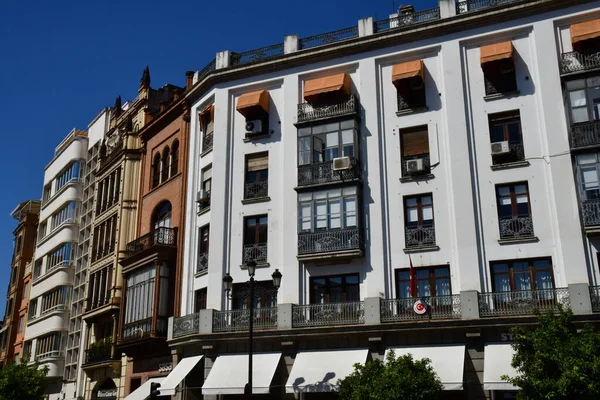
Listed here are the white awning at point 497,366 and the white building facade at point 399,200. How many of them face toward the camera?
2

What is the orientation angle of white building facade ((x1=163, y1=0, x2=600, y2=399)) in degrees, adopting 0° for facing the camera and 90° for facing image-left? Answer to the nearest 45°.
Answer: approximately 0°

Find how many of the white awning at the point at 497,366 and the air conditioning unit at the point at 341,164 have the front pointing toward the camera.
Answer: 2

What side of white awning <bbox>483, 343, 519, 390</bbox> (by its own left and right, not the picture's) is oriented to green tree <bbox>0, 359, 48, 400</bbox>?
right

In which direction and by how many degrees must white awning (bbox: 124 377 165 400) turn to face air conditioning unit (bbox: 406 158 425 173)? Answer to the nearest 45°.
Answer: approximately 90° to its left

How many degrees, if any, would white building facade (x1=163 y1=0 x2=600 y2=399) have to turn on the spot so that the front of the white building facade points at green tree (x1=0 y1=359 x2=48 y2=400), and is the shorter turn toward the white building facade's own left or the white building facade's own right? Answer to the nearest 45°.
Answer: approximately 90° to the white building facade's own right

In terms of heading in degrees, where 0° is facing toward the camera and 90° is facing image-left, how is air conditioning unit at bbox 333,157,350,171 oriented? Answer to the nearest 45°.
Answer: approximately 0°

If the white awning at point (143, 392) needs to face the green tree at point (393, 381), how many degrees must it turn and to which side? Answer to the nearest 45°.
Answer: approximately 90° to its left
